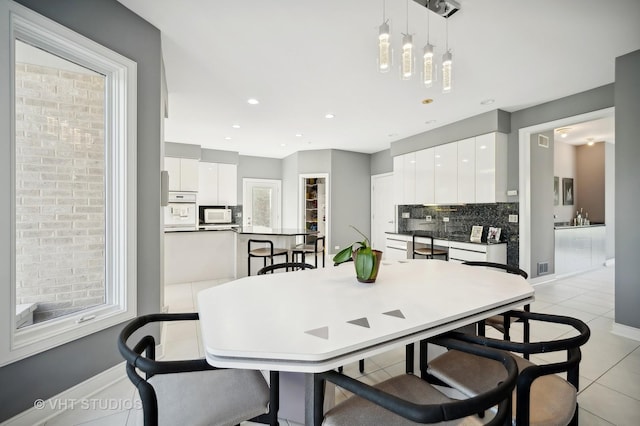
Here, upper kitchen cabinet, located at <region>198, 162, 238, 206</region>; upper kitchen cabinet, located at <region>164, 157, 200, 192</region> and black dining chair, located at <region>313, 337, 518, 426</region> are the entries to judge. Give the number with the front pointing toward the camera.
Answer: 2

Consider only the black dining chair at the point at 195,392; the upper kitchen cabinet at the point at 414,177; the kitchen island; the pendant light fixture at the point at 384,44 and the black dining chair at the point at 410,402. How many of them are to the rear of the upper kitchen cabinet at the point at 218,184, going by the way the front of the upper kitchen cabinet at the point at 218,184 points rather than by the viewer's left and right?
0

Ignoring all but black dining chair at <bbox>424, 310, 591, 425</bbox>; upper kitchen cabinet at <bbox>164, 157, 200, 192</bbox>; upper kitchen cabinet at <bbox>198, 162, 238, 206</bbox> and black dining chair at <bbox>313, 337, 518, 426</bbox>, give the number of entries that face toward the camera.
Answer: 2

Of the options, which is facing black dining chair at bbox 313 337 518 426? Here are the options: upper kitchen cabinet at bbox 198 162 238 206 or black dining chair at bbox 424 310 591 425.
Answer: the upper kitchen cabinet

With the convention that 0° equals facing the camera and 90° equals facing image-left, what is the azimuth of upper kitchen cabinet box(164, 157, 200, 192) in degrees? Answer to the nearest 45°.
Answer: approximately 0°

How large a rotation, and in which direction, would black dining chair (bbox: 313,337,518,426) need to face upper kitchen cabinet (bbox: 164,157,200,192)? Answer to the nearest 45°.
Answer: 0° — it already faces it

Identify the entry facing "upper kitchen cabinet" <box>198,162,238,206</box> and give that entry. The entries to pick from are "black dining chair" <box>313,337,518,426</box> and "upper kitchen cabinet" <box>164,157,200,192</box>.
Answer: the black dining chair

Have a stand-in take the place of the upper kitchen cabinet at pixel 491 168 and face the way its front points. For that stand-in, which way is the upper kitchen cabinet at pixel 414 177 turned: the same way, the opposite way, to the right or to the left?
the same way

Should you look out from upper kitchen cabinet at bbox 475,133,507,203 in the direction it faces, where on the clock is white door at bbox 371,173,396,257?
The white door is roughly at 3 o'clock from the upper kitchen cabinet.

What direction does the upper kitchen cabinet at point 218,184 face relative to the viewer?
toward the camera

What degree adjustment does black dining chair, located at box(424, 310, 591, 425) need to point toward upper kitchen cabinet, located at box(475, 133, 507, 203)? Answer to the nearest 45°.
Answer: approximately 45° to its right

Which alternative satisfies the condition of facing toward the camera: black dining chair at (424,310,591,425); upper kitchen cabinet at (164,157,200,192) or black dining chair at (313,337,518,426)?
the upper kitchen cabinet

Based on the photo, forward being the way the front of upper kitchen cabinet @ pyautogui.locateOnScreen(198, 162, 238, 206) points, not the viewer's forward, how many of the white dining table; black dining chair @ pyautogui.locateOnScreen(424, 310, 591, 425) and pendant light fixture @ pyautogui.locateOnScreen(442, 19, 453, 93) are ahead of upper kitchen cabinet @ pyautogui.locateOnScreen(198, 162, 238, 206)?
3

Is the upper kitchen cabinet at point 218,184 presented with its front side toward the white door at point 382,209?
no

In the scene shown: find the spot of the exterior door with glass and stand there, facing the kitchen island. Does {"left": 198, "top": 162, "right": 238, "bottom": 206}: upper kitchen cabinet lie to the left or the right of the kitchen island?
right

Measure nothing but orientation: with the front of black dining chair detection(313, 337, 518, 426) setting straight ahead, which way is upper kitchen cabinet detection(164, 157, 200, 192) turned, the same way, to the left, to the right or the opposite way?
the opposite way
